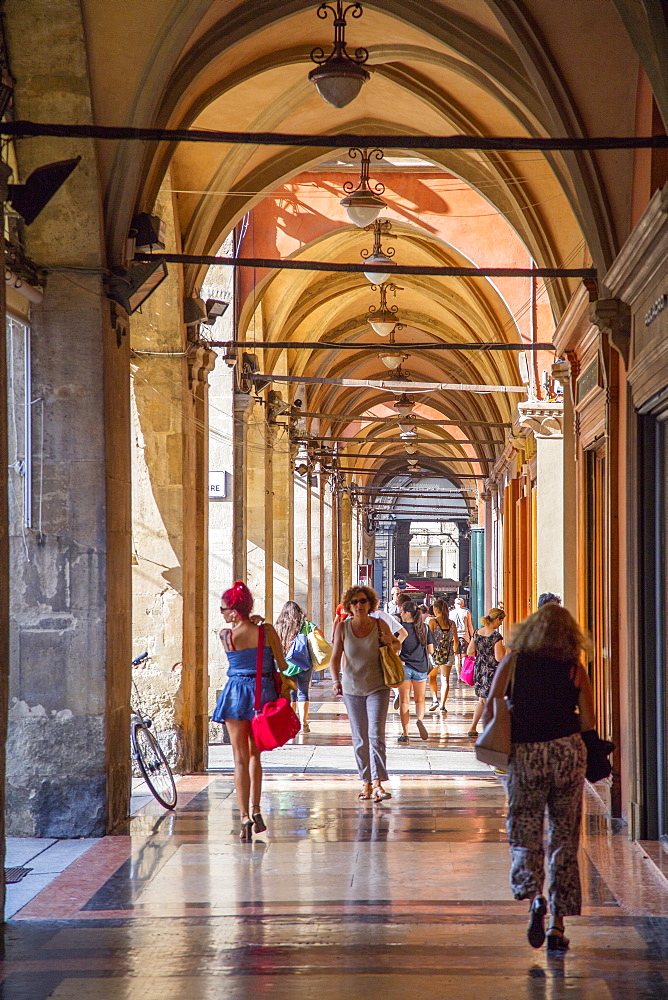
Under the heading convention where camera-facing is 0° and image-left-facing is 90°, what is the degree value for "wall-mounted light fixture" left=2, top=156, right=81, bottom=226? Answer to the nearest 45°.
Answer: approximately 270°

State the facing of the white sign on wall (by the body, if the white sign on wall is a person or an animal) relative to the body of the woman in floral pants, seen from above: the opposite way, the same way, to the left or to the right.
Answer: the opposite way

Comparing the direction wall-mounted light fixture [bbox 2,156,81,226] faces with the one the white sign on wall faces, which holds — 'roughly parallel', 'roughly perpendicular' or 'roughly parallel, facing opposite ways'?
roughly perpendicular

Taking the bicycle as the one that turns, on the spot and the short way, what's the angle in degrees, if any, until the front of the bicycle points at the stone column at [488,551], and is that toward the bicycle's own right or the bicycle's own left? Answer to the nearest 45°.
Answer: approximately 135° to the bicycle's own left

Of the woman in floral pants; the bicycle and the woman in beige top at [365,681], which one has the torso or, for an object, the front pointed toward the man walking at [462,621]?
the woman in floral pants

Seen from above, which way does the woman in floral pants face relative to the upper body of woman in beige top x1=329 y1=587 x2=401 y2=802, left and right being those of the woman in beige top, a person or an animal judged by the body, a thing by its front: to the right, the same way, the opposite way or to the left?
the opposite way

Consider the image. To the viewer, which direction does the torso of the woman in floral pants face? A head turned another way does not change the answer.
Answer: away from the camera

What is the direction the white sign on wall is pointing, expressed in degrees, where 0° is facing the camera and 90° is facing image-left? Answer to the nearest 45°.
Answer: approximately 0°

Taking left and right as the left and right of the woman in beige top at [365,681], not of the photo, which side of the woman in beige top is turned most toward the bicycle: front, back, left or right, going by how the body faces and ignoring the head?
right

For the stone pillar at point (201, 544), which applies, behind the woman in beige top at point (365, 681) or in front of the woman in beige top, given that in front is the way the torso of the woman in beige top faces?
behind

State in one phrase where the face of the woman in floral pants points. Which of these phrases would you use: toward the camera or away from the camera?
away from the camera

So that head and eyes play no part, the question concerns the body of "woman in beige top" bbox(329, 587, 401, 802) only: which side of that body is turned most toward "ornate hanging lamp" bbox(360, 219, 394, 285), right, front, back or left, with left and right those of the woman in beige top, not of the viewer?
back
